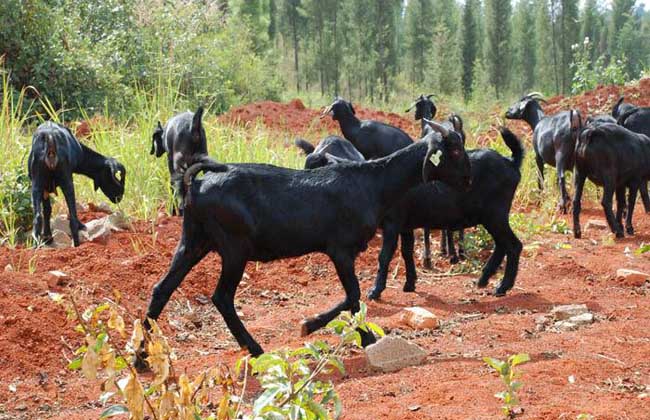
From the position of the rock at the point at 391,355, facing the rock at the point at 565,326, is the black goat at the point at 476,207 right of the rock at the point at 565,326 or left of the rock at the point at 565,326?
left

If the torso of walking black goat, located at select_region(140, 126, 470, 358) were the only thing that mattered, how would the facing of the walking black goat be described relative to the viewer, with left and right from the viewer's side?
facing to the right of the viewer

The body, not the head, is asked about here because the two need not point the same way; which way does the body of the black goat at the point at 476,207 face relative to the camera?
to the viewer's left

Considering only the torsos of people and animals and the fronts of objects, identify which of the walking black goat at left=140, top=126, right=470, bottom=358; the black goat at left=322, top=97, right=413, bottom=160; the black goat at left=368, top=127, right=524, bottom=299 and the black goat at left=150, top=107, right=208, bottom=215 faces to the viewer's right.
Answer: the walking black goat

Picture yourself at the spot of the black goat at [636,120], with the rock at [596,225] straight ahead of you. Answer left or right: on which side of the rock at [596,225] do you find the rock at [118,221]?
right

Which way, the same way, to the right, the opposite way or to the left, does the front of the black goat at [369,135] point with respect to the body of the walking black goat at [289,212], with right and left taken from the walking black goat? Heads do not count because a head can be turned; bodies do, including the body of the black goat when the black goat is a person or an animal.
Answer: the opposite way

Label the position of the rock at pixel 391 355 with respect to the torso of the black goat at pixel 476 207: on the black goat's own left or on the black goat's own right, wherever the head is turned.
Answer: on the black goat's own left

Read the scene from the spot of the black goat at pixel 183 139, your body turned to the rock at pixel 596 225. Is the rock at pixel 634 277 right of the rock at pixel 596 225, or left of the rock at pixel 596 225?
right

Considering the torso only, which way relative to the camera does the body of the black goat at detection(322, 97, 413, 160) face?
to the viewer's left

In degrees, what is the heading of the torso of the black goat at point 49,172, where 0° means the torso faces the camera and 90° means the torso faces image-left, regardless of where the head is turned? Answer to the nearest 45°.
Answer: approximately 225°
